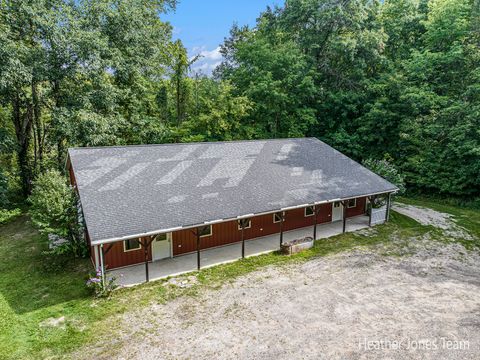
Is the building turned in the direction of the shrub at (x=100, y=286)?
no

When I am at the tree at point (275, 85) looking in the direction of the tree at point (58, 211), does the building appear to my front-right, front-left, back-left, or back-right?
front-left

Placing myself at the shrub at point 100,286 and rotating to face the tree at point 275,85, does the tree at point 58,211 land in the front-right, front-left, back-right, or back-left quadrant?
front-left

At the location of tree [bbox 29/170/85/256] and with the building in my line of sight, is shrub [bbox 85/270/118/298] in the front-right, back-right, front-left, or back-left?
front-right

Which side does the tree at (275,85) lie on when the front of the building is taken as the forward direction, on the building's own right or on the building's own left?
on the building's own left

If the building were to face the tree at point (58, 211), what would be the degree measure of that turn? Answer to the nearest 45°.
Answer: approximately 135° to its right

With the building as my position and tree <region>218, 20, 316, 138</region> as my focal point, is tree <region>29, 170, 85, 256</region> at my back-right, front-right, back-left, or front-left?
back-left

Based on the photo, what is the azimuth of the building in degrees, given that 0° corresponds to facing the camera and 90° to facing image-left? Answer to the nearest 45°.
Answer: approximately 315°
